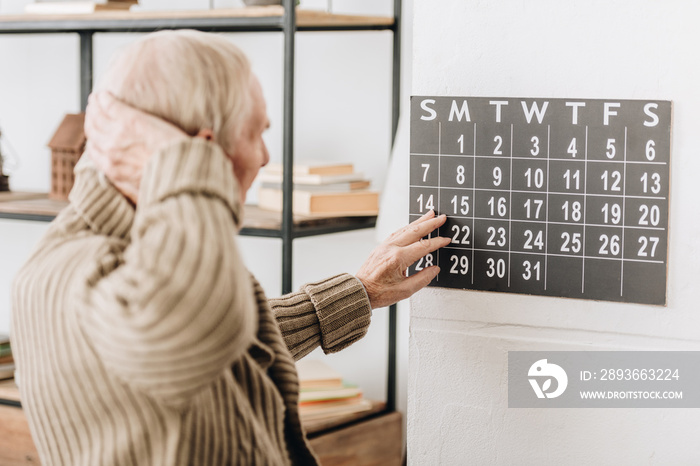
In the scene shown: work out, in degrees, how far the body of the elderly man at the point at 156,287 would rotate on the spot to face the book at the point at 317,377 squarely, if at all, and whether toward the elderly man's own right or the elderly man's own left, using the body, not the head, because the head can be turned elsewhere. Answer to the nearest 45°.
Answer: approximately 45° to the elderly man's own left

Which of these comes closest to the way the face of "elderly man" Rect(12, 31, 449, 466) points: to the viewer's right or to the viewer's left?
to the viewer's right

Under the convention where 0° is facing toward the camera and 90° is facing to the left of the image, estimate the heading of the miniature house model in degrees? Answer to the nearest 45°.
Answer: approximately 0°

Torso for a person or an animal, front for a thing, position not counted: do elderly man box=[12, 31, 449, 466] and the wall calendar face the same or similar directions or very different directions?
very different directions

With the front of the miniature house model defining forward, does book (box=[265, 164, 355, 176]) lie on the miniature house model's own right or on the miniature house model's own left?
on the miniature house model's own left

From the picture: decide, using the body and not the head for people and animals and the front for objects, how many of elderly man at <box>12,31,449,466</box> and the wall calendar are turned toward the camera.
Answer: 1

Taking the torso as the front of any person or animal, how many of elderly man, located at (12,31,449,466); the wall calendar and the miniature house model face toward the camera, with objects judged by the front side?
2

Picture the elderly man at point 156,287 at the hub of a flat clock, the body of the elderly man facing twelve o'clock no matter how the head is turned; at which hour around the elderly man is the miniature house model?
The miniature house model is roughly at 10 o'clock from the elderly man.

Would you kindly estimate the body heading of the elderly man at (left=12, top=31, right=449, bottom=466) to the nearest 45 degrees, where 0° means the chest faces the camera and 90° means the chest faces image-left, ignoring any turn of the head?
approximately 225°

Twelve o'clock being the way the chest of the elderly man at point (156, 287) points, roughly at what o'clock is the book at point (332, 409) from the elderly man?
The book is roughly at 11 o'clock from the elderly man.
